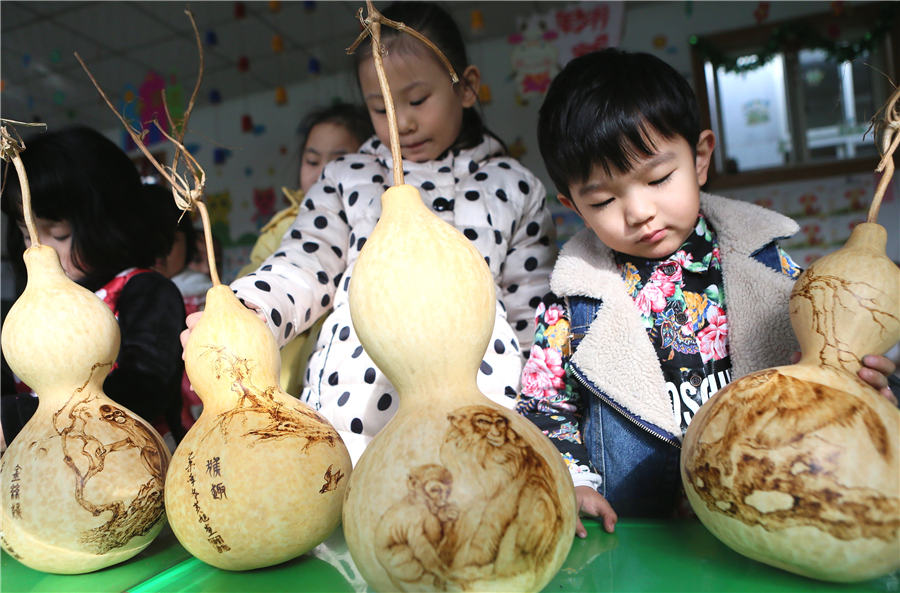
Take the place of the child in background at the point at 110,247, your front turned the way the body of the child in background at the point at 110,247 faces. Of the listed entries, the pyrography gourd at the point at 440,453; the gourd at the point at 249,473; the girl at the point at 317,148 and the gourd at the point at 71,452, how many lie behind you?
1

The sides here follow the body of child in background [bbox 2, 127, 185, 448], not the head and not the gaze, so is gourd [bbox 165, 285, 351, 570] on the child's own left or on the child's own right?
on the child's own left

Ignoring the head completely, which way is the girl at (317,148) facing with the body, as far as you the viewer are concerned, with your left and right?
facing the viewer and to the left of the viewer

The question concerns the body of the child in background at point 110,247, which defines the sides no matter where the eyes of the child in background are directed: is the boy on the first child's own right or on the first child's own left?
on the first child's own left

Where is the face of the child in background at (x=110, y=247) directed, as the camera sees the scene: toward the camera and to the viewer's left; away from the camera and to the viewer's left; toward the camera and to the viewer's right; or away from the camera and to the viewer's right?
toward the camera and to the viewer's left

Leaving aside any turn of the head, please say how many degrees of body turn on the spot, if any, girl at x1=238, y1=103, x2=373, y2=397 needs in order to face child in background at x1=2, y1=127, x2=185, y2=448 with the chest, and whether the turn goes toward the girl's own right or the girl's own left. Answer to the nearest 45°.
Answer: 0° — they already face them

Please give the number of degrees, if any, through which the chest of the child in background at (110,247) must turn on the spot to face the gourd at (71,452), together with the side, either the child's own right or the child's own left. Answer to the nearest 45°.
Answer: approximately 45° to the child's own left

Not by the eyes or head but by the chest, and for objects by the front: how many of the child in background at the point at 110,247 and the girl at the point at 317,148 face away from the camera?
0

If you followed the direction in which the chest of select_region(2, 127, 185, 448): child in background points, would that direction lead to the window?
no

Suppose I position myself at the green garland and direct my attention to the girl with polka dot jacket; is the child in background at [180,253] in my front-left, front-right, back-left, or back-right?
front-right

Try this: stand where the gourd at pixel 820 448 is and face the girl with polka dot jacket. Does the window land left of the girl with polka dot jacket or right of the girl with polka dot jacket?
right

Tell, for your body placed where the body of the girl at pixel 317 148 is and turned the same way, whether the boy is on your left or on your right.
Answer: on your left

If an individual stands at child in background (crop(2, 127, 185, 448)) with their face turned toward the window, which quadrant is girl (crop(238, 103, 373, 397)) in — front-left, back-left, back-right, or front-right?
front-left

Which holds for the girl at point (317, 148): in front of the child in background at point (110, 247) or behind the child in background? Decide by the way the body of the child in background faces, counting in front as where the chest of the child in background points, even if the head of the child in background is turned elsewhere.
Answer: behind

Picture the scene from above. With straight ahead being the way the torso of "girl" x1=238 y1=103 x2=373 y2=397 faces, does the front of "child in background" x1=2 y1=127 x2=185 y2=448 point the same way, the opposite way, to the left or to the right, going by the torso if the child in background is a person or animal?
the same way

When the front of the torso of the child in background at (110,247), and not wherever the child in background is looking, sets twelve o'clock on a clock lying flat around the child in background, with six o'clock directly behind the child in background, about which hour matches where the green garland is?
The green garland is roughly at 7 o'clock from the child in background.

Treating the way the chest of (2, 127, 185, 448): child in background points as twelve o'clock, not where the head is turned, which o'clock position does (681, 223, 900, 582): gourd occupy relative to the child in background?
The gourd is roughly at 10 o'clock from the child in background.

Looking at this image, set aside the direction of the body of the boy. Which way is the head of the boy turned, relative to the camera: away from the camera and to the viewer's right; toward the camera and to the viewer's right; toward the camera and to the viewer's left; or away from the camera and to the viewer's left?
toward the camera and to the viewer's left
